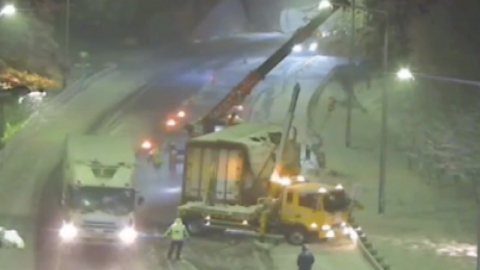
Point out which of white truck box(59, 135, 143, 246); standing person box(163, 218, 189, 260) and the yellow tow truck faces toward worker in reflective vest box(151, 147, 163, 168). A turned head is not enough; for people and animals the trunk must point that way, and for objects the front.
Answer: the standing person

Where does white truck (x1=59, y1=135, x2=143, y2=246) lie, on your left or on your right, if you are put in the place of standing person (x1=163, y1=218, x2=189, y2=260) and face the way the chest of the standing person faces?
on your left

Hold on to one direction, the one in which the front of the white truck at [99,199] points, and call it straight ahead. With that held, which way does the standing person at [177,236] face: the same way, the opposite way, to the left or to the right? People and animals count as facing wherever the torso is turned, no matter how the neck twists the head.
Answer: the opposite way

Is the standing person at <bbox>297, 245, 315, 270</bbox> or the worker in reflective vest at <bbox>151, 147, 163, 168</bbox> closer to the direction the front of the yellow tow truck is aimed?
the standing person

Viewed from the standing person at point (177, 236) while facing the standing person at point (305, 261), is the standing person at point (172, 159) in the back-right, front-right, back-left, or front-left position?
back-left

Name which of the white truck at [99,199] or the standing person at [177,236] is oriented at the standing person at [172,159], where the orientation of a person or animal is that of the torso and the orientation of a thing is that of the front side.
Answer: the standing person at [177,236]

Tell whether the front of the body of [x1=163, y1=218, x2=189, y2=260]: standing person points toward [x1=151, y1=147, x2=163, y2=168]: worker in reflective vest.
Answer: yes

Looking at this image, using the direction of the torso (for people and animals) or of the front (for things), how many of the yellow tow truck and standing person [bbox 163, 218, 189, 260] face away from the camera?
1

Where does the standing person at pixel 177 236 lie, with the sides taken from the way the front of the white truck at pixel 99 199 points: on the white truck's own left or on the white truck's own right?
on the white truck's own left

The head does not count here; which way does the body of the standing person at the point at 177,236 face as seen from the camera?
away from the camera

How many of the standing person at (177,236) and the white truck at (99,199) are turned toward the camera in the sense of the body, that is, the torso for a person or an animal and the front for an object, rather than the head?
1

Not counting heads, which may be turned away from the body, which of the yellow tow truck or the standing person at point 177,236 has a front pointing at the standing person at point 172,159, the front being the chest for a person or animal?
the standing person at point 177,236

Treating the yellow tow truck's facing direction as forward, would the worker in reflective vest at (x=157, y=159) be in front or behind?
behind
